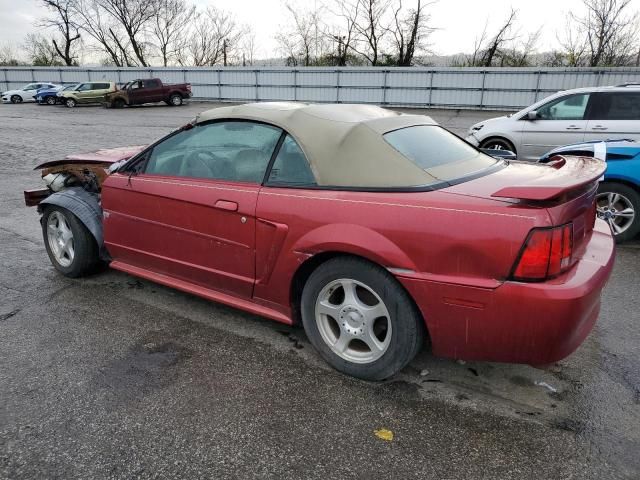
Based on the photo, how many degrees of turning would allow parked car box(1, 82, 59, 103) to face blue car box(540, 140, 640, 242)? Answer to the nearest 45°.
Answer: approximately 90° to its left

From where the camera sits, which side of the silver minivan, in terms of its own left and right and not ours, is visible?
left

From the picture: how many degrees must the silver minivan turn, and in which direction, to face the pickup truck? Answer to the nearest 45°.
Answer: approximately 45° to its right

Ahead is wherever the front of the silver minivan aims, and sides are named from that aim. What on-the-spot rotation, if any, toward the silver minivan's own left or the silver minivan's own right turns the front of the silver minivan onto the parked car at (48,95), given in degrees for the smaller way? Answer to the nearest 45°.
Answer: approximately 45° to the silver minivan's own right

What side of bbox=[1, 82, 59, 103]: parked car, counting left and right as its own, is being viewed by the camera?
left

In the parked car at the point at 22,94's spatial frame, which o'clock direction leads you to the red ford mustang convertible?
The red ford mustang convertible is roughly at 9 o'clock from the parked car.

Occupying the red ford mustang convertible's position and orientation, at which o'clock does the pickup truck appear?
The pickup truck is roughly at 1 o'clock from the red ford mustang convertible.

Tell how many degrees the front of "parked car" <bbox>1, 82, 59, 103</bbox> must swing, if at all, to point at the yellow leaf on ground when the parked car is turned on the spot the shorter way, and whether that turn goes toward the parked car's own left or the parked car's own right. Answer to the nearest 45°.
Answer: approximately 90° to the parked car's own left

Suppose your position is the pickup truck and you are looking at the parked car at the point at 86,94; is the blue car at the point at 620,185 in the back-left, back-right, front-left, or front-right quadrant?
back-left

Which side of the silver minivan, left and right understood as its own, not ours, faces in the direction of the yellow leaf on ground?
left

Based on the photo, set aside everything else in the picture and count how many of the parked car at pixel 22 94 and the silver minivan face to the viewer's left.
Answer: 2
